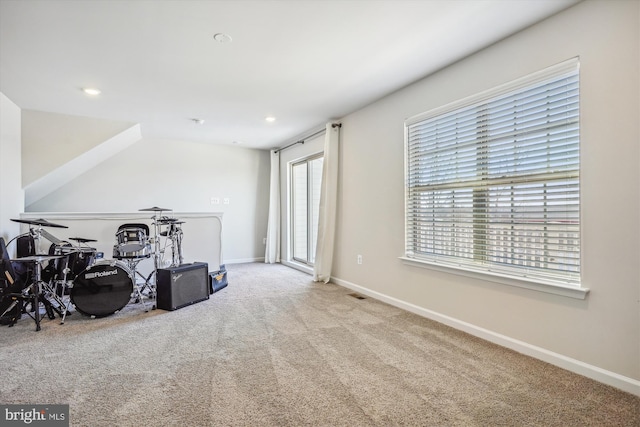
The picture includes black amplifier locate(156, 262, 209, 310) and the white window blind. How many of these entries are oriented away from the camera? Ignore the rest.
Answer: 0

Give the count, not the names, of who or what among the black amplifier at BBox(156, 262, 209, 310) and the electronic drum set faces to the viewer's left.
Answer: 0

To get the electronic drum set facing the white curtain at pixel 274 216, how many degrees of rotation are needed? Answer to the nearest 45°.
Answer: approximately 135° to its left

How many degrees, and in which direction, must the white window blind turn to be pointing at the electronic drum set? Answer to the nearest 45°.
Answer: approximately 45° to its right

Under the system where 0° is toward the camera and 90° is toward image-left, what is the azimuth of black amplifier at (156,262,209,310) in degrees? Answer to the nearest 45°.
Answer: approximately 315°

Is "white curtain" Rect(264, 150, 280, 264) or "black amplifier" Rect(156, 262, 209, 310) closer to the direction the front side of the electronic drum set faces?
the black amplifier

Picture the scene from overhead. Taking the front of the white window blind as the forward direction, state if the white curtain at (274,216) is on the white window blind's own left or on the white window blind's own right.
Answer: on the white window blind's own right

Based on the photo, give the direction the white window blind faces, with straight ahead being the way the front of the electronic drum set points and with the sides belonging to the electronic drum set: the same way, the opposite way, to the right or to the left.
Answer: to the right

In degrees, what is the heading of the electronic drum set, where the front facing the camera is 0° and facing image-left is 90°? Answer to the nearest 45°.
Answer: approximately 0°

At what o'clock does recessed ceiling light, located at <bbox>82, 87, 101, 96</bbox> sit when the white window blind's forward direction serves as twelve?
The recessed ceiling light is roughly at 1 o'clock from the white window blind.

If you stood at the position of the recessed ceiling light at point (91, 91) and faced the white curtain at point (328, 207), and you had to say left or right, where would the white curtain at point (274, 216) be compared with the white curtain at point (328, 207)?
left

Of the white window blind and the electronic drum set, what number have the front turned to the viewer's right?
0
